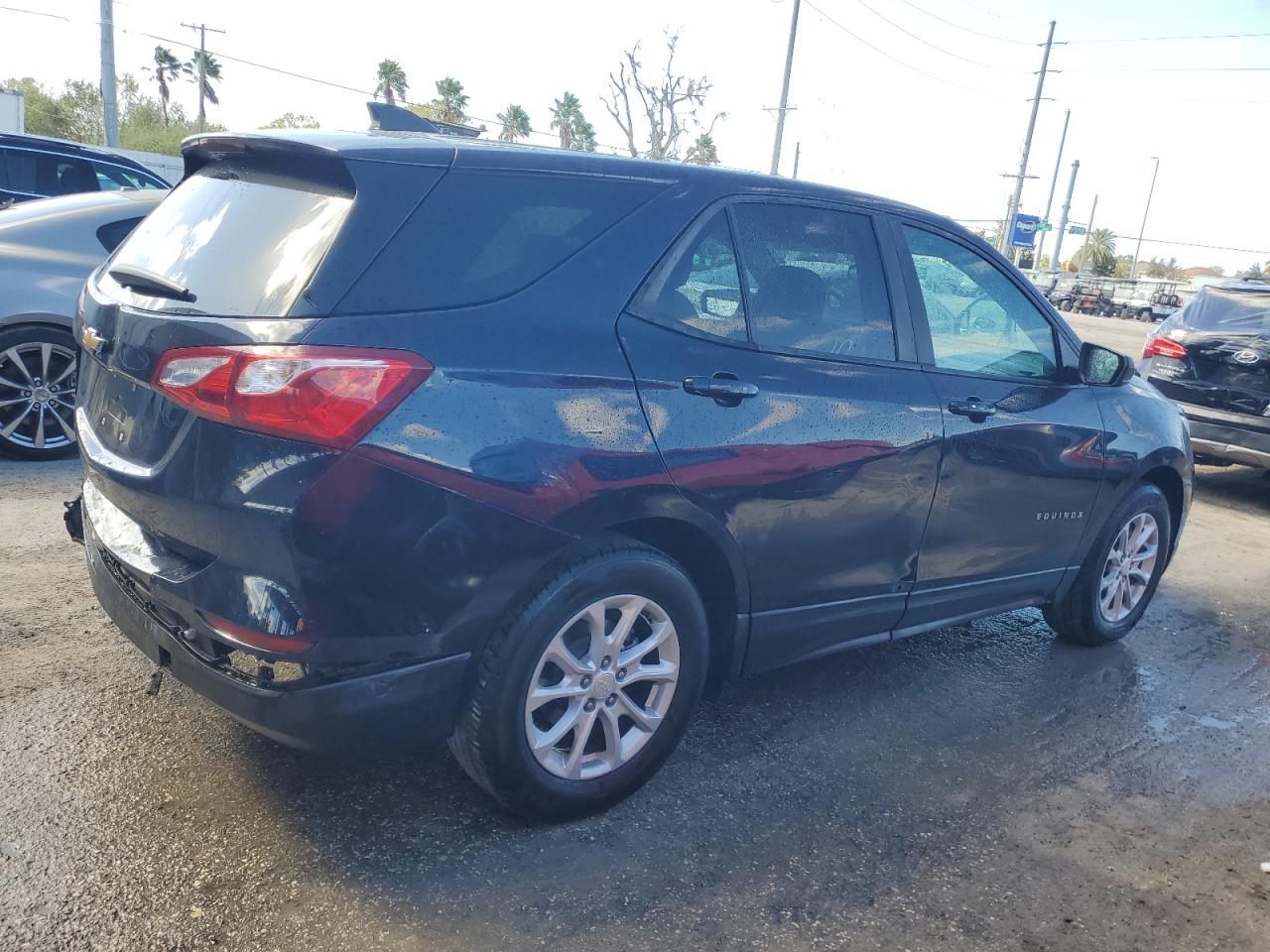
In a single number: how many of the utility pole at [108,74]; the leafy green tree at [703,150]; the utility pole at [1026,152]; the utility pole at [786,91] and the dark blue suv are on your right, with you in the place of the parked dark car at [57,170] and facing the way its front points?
1

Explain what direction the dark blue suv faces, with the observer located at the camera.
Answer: facing away from the viewer and to the right of the viewer

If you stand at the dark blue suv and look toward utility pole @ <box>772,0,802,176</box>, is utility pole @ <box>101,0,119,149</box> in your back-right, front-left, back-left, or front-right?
front-left

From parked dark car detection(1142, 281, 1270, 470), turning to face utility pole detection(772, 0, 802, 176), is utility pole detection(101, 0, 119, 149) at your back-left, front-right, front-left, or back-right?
front-left

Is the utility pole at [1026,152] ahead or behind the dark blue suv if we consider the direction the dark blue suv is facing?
ahead

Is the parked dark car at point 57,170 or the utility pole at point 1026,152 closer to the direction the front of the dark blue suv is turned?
the utility pole

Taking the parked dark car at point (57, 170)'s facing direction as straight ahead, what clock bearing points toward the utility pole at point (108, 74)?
The utility pole is roughly at 9 o'clock from the parked dark car.

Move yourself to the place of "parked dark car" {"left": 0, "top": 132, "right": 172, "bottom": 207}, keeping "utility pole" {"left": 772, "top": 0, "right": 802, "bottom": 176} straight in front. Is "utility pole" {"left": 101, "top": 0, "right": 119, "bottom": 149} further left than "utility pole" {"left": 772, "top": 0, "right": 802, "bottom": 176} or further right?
left

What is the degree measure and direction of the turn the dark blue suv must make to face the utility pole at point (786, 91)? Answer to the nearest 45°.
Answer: approximately 45° to its left

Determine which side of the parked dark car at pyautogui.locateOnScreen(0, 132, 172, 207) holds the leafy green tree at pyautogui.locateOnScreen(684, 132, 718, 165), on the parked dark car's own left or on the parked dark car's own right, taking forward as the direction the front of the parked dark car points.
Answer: on the parked dark car's own left

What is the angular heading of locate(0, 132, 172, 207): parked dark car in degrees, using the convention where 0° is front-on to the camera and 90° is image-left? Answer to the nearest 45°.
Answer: approximately 270°

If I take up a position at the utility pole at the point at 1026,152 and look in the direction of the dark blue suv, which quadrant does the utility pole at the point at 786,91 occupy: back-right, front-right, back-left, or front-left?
front-right

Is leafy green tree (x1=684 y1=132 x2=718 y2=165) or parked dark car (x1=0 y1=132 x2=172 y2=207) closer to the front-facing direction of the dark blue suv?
the leafy green tree

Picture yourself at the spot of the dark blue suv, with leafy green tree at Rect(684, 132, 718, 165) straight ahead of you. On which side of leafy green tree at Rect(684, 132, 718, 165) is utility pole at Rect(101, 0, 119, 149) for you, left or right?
left

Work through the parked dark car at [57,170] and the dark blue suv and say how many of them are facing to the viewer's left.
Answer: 0

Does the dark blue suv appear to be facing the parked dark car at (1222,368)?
yes

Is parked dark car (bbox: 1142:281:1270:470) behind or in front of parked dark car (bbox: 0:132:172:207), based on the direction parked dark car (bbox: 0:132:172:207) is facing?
in front

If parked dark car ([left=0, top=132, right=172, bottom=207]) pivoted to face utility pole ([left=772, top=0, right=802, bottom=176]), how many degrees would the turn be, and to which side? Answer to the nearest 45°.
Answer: approximately 45° to its left

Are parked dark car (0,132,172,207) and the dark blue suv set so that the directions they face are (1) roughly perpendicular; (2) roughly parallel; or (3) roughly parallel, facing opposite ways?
roughly parallel
